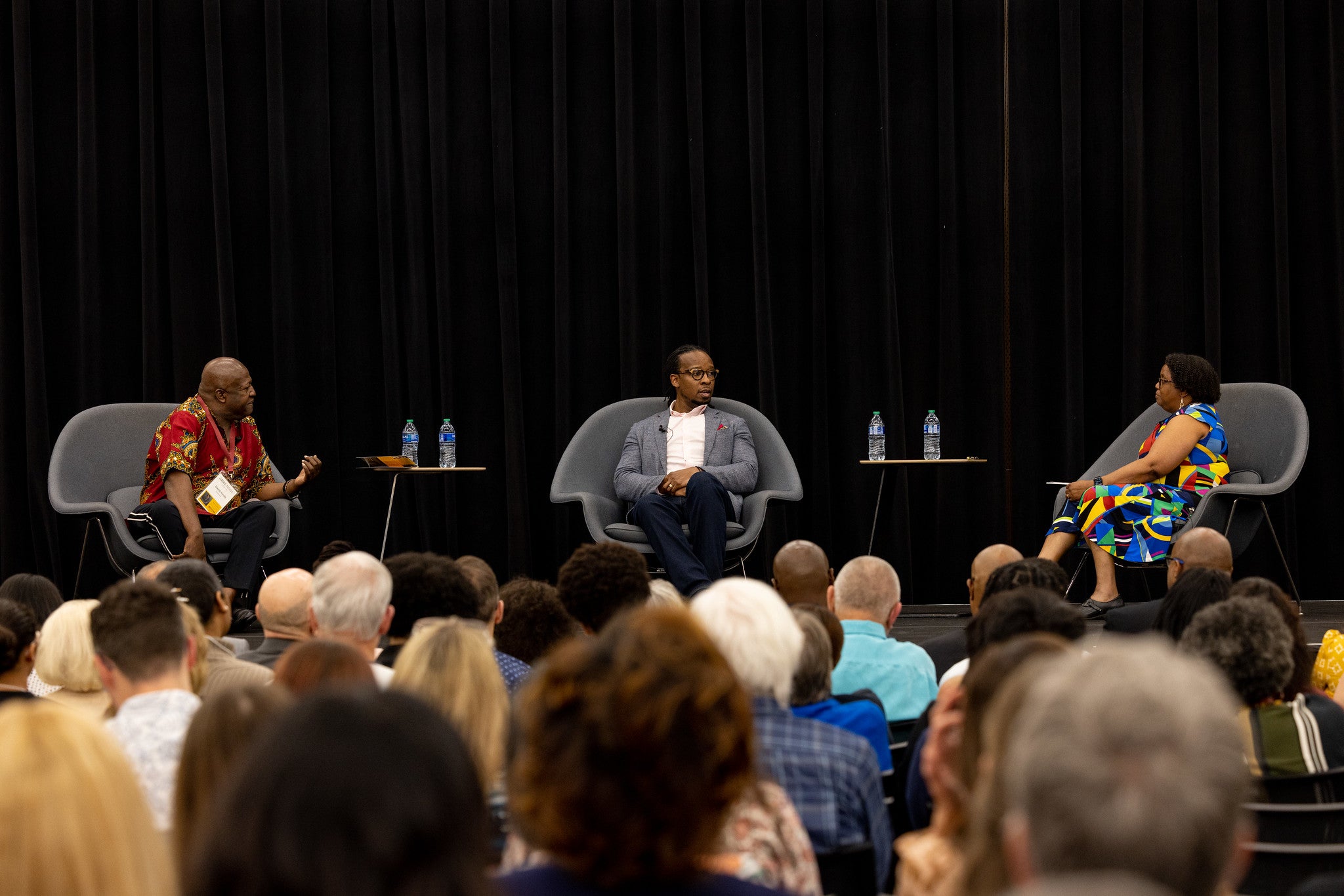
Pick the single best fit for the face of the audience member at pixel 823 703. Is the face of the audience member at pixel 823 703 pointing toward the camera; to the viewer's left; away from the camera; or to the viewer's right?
away from the camera

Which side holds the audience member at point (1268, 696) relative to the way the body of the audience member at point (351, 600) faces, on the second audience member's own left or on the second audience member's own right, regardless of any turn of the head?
on the second audience member's own right

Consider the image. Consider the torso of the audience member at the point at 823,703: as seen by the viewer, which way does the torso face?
away from the camera

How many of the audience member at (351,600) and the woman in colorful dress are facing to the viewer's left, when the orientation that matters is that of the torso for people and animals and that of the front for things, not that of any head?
1

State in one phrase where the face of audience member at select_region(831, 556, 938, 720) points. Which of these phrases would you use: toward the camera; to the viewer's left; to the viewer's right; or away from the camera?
away from the camera

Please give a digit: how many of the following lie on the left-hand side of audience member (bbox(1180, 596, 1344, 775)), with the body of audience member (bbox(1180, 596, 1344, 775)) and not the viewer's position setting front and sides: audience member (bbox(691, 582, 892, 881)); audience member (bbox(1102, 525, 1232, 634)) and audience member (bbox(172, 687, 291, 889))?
2

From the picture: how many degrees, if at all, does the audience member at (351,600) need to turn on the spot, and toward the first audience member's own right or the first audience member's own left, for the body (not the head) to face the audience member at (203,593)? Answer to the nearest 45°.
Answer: approximately 45° to the first audience member's own left

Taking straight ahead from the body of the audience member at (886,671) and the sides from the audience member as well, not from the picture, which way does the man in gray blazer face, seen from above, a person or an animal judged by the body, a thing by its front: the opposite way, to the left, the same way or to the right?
the opposite way

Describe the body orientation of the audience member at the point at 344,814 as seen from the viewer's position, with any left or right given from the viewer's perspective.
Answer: facing away from the viewer

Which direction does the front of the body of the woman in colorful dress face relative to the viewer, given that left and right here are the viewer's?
facing to the left of the viewer

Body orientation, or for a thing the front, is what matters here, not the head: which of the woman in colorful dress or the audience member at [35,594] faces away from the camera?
the audience member

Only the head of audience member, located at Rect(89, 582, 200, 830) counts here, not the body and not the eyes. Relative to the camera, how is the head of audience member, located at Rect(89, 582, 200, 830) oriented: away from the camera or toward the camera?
away from the camera

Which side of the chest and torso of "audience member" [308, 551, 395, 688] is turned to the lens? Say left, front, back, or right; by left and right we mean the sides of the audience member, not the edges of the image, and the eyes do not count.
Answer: back

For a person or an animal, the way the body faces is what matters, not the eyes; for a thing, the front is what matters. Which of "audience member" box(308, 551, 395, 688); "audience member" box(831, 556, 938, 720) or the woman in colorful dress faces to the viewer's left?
the woman in colorful dress

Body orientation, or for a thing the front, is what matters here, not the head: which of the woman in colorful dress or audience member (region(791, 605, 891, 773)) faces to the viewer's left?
the woman in colorful dress

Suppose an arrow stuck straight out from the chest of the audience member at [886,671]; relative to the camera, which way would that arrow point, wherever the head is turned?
away from the camera

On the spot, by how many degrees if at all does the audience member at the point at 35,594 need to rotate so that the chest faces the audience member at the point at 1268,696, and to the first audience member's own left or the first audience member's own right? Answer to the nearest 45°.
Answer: approximately 135° to the first audience member's own right

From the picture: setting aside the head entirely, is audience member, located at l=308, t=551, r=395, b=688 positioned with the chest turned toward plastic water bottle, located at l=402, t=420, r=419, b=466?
yes

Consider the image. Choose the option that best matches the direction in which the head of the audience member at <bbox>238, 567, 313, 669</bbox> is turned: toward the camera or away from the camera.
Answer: away from the camera
